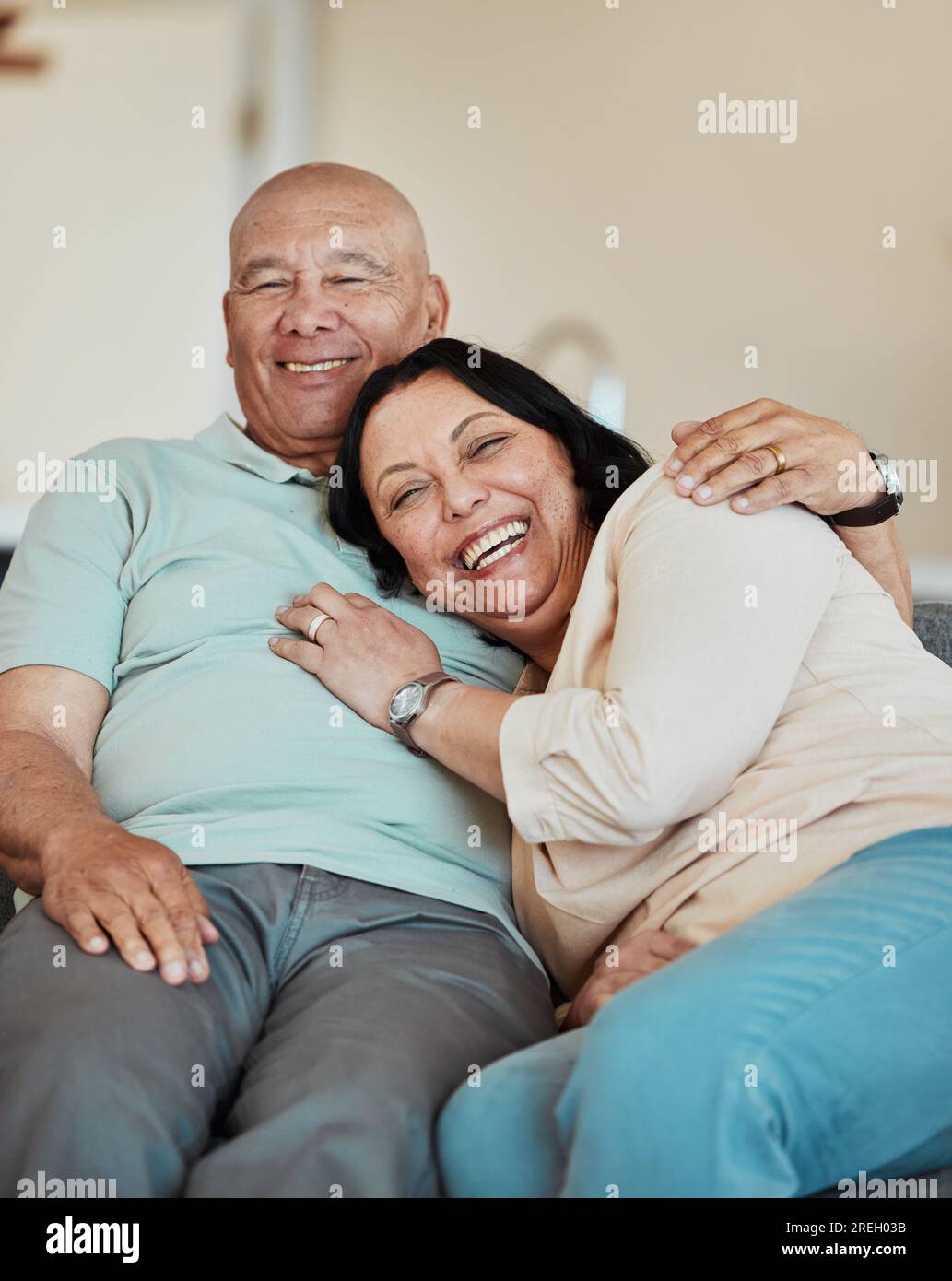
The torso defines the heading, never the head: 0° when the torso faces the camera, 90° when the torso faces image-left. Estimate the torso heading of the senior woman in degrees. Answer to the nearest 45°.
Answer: approximately 45°

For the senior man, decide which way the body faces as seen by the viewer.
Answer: toward the camera

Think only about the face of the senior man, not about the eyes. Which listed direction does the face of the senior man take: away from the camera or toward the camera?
toward the camera

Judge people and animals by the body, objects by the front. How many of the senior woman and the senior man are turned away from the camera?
0
